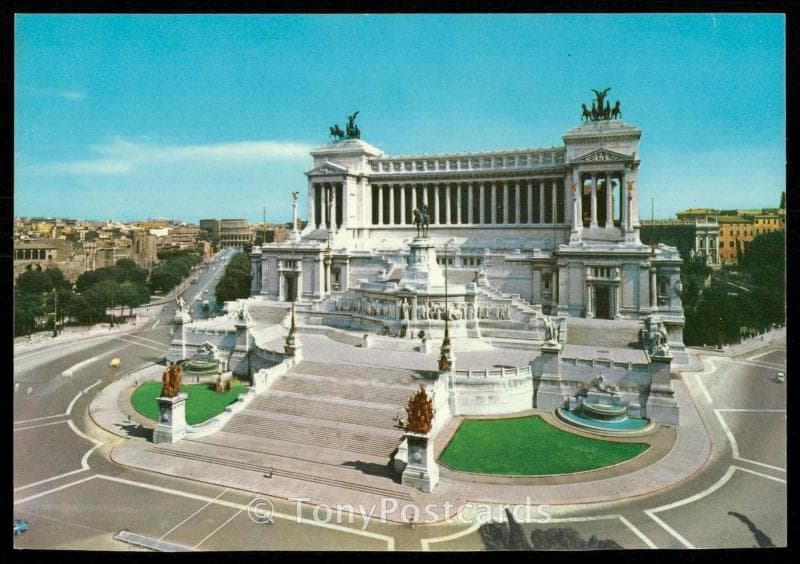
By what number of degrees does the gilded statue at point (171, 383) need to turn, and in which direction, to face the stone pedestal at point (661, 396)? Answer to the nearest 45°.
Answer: approximately 135° to its left

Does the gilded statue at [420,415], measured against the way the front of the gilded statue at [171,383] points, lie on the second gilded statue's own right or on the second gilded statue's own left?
on the second gilded statue's own left

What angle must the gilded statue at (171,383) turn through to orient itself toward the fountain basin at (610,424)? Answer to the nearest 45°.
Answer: approximately 135° to its left

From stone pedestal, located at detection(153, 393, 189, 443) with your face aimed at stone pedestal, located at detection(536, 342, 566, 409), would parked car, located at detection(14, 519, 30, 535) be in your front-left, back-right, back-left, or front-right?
back-right

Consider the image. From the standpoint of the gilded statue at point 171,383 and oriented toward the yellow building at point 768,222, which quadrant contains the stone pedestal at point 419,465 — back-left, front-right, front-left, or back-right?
front-right

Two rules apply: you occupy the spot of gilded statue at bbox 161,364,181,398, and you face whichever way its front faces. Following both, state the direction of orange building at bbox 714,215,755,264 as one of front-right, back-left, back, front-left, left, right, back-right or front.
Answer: back-left

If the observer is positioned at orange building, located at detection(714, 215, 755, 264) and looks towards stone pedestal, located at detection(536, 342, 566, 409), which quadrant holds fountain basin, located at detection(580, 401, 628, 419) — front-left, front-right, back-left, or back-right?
front-left

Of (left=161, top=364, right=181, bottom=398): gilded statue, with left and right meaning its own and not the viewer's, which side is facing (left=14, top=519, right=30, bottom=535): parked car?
front

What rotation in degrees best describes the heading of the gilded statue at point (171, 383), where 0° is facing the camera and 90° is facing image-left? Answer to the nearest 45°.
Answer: approximately 45°

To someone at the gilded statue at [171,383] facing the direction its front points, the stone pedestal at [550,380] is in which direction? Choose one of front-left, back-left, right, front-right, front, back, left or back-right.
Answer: back-left

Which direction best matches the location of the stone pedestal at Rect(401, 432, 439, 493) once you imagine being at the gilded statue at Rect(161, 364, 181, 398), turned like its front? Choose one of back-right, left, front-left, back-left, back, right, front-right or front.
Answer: left

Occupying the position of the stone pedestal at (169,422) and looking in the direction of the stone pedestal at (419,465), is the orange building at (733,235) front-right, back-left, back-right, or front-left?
front-left

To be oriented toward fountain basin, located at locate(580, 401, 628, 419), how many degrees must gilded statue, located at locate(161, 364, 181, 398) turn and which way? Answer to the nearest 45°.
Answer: approximately 135° to its left
